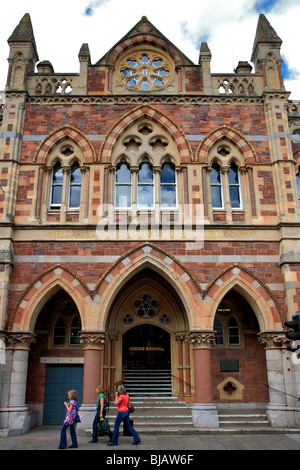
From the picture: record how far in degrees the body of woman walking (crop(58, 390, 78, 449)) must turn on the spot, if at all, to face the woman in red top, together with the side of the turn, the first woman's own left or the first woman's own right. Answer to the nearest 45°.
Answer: approximately 180°

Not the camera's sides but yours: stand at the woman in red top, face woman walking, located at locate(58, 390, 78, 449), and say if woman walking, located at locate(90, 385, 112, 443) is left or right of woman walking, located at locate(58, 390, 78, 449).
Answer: right

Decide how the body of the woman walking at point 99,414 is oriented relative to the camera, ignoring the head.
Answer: to the viewer's left

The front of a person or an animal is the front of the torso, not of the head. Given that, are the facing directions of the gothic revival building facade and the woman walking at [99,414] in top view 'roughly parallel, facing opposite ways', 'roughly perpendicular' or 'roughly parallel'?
roughly perpendicular

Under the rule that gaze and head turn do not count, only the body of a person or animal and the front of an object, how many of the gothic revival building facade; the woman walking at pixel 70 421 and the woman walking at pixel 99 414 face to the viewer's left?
2

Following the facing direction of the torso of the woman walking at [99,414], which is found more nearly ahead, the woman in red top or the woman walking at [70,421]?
the woman walking

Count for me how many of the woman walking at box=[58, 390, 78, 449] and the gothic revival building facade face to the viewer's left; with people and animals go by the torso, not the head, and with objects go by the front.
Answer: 1

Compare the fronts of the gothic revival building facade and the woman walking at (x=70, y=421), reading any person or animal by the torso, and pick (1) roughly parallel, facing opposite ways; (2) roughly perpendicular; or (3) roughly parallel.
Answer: roughly perpendicular

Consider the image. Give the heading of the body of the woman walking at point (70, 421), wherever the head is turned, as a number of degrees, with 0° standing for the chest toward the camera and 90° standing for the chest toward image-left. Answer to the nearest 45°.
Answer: approximately 90°

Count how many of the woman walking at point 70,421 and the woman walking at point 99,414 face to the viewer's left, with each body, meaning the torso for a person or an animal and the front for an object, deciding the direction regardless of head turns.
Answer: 2
